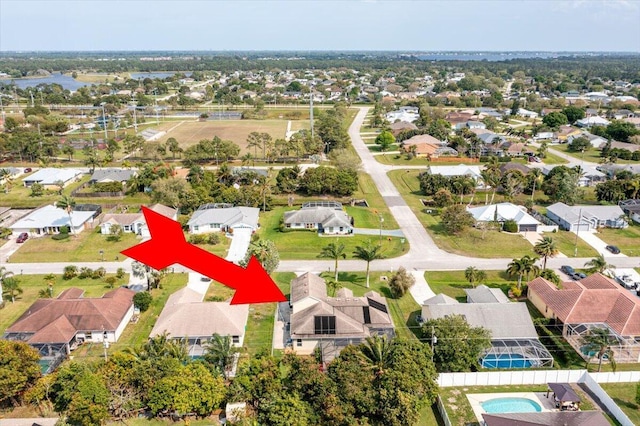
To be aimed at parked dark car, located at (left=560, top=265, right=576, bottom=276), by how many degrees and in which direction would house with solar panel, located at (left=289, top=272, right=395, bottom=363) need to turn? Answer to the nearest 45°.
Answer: approximately 45° to its right

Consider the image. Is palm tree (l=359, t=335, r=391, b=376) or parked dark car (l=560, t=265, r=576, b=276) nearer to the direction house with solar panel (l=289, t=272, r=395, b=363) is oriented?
the parked dark car

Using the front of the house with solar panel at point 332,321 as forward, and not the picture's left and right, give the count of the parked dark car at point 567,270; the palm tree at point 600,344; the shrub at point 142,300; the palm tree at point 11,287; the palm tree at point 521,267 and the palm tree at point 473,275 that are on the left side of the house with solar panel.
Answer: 2

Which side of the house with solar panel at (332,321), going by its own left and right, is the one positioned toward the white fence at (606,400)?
right

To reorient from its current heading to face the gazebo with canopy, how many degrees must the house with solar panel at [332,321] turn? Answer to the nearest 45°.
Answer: approximately 135° to its right

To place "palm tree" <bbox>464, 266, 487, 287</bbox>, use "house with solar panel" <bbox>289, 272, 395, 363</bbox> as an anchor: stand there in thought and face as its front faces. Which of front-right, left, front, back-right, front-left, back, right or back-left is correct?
front-right

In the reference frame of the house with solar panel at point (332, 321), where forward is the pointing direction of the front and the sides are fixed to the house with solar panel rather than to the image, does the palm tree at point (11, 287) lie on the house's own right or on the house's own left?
on the house's own left

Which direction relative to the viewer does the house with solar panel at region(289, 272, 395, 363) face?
away from the camera

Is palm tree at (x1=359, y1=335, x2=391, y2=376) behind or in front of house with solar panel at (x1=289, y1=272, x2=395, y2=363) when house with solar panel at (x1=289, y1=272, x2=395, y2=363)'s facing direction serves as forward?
behind

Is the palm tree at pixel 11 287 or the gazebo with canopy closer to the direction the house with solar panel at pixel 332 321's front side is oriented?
the palm tree

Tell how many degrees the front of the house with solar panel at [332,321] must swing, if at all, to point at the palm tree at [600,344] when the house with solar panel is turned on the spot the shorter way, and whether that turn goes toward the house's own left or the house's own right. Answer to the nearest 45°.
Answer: approximately 90° to the house's own right

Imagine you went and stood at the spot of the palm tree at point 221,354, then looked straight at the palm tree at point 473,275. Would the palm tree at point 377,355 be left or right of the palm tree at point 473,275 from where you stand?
right

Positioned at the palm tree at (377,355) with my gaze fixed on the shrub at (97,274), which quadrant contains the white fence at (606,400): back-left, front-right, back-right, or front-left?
back-right

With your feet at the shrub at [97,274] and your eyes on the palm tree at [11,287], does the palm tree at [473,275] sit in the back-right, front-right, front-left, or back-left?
back-left

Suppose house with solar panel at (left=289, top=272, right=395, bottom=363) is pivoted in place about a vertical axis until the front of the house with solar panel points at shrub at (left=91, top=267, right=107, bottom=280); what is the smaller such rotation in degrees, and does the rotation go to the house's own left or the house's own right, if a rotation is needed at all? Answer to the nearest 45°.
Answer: approximately 45° to the house's own left
